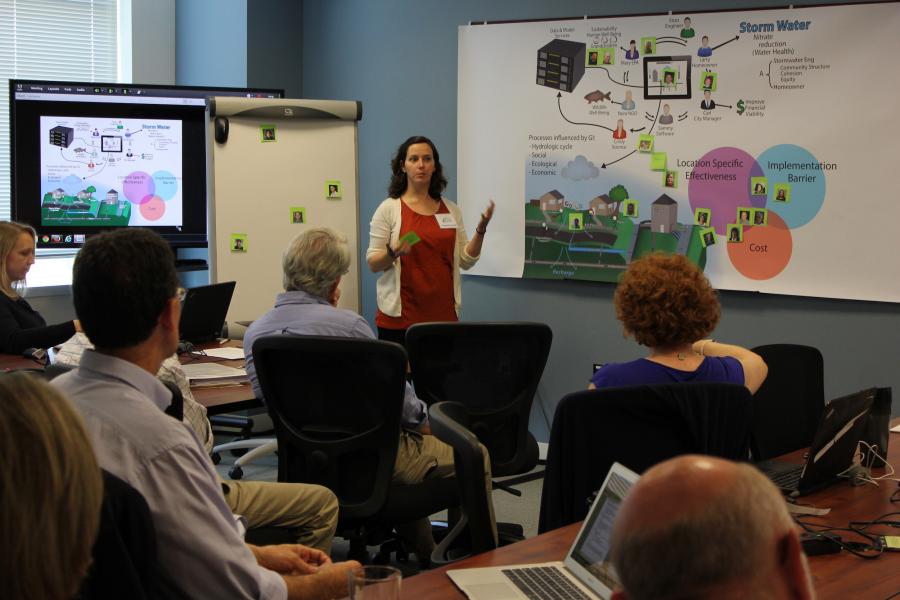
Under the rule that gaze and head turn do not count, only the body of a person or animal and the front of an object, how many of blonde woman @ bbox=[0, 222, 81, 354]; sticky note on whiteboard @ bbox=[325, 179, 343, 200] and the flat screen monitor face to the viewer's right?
1

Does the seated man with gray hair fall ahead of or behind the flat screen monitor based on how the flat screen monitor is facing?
ahead

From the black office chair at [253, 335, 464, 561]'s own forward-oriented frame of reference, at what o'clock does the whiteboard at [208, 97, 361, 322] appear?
The whiteboard is roughly at 10 o'clock from the black office chair.

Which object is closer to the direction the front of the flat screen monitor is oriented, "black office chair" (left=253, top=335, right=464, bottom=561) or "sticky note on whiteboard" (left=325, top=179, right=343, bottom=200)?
the black office chair

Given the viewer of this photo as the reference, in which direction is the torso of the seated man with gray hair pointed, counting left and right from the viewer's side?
facing away from the viewer and to the right of the viewer

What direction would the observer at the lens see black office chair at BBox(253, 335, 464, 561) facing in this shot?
facing away from the viewer and to the right of the viewer

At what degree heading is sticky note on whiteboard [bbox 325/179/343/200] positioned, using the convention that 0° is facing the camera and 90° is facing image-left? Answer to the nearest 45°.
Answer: approximately 0°

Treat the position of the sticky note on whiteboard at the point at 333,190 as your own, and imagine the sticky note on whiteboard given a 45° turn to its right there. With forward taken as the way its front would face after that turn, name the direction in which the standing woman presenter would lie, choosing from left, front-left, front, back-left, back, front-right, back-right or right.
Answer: left

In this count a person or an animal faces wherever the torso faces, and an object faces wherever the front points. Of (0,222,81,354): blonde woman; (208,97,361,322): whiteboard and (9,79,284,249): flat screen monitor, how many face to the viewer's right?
1

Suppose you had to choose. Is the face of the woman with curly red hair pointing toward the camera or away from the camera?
away from the camera

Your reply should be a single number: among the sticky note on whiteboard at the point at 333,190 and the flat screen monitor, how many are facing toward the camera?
2

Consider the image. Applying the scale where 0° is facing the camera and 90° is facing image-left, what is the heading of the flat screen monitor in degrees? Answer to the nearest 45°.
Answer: approximately 0°

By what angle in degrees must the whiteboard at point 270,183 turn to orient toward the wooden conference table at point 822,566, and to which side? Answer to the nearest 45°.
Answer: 0° — it already faces it

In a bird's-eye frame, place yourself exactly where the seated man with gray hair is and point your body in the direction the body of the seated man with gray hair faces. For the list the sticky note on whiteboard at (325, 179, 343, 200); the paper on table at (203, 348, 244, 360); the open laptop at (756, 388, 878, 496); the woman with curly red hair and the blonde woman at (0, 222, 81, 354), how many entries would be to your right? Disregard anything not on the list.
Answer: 2

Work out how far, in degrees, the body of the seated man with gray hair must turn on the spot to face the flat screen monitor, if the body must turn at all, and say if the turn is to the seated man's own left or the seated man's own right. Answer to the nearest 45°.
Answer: approximately 90° to the seated man's own left

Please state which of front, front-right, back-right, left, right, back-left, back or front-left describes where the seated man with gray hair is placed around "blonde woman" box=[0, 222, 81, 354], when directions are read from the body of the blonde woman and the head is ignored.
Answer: front-right

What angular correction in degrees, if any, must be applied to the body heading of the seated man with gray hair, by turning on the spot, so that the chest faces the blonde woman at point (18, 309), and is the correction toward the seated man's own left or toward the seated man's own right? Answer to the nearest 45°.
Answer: approximately 90° to the seated man's own left

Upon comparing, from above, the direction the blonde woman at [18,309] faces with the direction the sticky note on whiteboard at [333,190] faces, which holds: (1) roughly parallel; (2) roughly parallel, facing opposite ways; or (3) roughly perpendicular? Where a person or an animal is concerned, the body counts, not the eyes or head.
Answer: roughly perpendicular

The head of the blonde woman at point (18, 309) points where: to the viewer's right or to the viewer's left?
to the viewer's right
